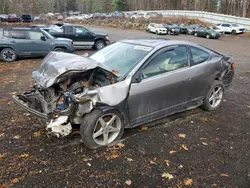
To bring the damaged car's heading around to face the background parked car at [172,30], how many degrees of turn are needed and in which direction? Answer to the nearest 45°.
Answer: approximately 135° to its right

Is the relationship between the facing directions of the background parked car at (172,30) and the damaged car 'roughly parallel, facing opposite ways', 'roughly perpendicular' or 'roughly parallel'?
roughly perpendicular

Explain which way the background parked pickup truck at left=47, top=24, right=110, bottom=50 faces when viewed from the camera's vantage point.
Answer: facing to the right of the viewer

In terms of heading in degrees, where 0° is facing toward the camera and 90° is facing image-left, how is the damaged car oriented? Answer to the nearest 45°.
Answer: approximately 45°
